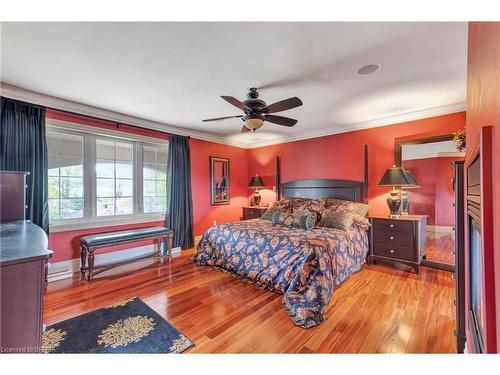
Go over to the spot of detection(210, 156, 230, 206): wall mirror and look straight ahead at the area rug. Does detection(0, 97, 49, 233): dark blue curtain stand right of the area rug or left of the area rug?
right

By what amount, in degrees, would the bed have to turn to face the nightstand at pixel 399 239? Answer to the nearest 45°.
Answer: approximately 180°

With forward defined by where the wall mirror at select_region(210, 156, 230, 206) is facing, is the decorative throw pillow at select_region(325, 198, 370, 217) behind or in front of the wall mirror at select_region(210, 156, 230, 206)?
in front

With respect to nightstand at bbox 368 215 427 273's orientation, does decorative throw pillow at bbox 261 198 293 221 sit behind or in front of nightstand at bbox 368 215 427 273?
in front

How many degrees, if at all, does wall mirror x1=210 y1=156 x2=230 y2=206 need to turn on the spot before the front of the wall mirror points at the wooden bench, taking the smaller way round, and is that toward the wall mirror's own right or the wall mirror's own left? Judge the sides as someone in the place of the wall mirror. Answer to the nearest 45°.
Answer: approximately 90° to the wall mirror's own right

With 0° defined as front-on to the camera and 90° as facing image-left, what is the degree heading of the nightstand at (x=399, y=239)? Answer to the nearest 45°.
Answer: approximately 45°

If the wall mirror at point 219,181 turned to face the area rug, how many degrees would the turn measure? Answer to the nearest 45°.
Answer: approximately 45° to its right

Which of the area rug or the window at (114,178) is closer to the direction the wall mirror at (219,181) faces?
the area rug

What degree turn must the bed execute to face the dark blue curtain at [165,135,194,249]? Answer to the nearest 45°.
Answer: approximately 90° to its right

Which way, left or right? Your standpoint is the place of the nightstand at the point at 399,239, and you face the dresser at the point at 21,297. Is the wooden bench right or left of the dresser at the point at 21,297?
right

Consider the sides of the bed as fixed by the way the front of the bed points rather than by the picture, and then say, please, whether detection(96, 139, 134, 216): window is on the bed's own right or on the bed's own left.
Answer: on the bed's own right

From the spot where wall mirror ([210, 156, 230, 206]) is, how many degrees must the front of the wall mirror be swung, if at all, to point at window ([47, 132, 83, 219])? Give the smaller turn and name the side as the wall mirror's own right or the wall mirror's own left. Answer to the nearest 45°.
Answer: approximately 90° to the wall mirror's own right

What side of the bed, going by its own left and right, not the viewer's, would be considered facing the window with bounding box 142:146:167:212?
right
